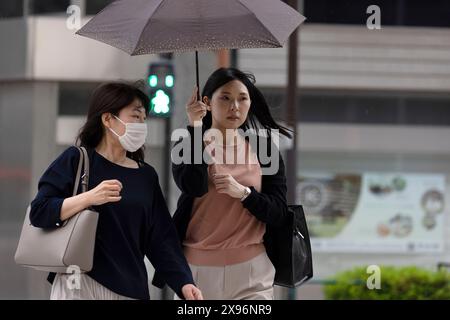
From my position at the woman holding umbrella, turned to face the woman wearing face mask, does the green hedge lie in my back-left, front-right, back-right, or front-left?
back-right

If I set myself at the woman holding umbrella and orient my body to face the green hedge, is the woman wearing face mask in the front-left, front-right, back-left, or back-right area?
back-left

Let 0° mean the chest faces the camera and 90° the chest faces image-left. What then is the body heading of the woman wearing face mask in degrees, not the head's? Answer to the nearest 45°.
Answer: approximately 315°

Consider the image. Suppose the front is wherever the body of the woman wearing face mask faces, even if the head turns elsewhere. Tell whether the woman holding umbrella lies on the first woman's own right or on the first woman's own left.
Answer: on the first woman's own left

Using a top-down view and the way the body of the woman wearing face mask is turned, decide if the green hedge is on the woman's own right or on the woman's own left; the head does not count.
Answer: on the woman's own left
